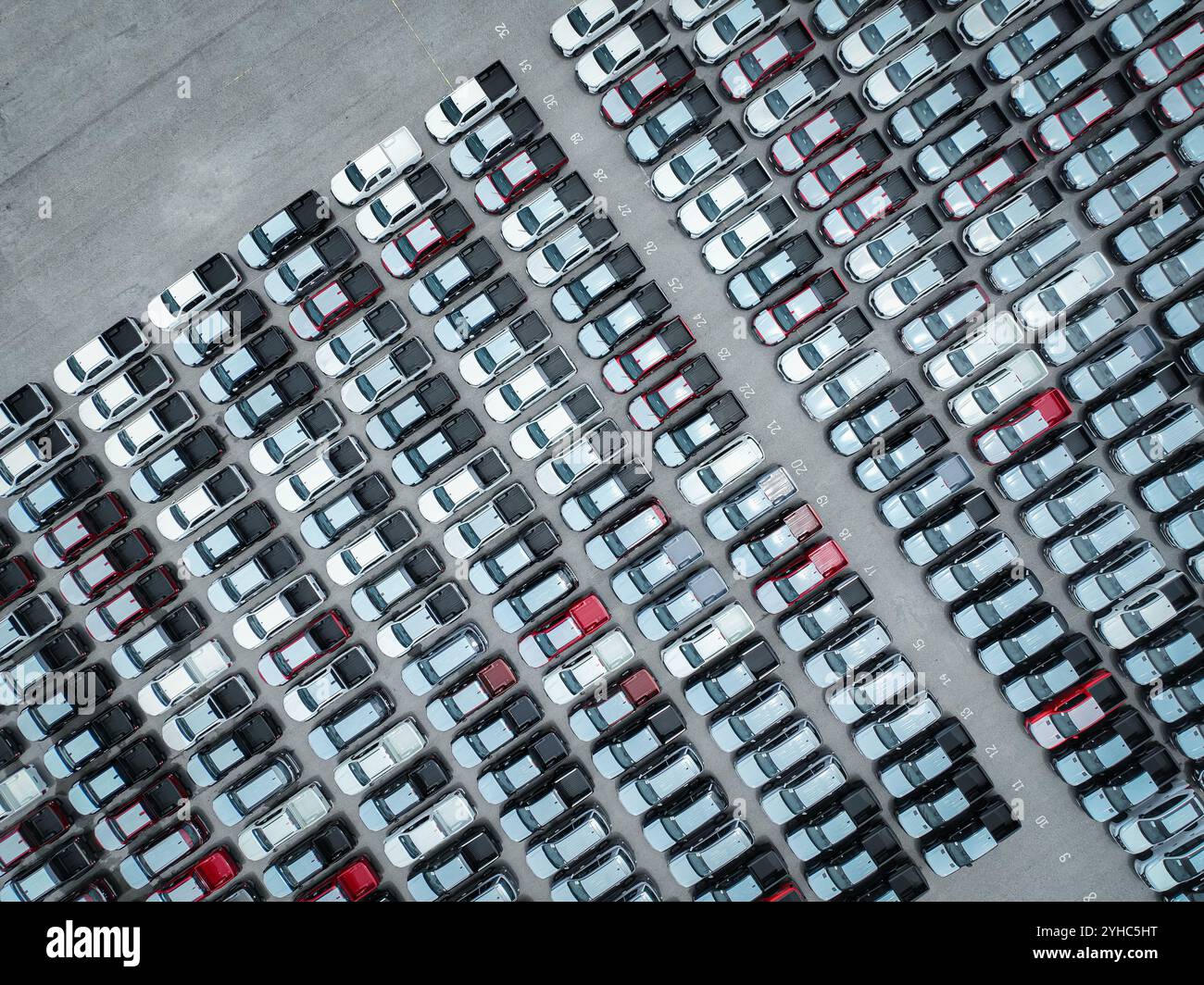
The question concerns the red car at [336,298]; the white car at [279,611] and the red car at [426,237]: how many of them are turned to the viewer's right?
0

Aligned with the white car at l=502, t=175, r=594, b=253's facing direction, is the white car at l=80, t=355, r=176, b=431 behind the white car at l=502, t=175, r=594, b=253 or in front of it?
in front

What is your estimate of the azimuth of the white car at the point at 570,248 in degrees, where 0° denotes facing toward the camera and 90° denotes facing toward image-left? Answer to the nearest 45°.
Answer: approximately 45°

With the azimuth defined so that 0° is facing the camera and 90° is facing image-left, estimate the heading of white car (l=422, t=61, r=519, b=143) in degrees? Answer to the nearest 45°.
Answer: approximately 45°

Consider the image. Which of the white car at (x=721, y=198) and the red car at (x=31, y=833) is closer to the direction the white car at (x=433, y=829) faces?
the red car

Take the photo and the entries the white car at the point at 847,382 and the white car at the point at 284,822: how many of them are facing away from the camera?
0

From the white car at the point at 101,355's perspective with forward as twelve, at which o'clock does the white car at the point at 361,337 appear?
the white car at the point at 361,337 is roughly at 8 o'clock from the white car at the point at 101,355.
